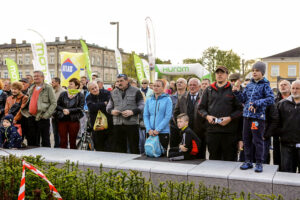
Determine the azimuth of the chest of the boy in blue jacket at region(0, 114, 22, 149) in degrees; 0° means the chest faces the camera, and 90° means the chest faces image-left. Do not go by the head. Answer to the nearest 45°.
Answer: approximately 45°

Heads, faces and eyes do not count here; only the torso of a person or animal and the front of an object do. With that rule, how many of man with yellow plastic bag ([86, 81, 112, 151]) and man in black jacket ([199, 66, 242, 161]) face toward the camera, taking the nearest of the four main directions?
2

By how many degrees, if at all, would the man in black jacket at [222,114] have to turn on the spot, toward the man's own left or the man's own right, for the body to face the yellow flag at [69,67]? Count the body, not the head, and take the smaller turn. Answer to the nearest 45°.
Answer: approximately 135° to the man's own right

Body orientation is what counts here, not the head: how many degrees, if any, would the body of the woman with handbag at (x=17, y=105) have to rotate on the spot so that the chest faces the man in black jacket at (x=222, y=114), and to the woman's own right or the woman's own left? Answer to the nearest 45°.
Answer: approximately 90° to the woman's own left

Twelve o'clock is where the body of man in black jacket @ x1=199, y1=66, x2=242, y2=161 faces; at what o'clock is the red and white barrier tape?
The red and white barrier tape is roughly at 1 o'clock from the man in black jacket.

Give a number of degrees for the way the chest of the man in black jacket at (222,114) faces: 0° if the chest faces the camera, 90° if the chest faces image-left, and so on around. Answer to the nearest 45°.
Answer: approximately 0°
